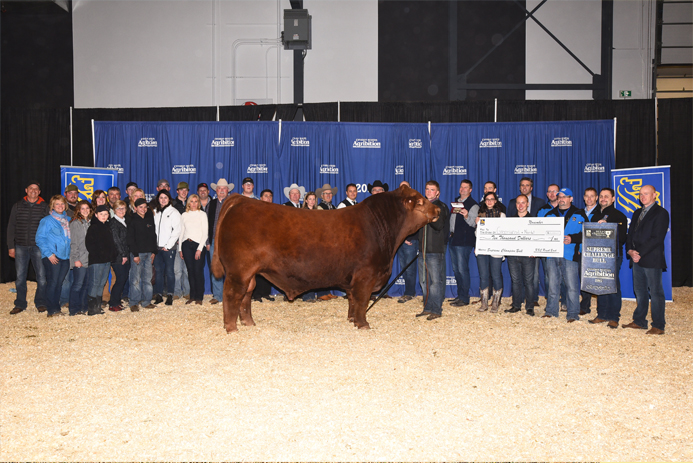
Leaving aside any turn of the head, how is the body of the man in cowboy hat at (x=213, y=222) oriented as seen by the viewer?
toward the camera

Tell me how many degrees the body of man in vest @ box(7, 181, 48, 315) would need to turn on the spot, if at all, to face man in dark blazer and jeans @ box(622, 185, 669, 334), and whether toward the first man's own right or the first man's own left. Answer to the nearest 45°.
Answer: approximately 45° to the first man's own left

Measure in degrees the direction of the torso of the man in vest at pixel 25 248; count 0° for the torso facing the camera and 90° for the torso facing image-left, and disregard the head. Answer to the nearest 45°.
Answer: approximately 0°

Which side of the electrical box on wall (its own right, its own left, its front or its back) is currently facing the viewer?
front

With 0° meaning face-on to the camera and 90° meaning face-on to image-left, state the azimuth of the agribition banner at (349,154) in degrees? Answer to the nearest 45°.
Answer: approximately 0°

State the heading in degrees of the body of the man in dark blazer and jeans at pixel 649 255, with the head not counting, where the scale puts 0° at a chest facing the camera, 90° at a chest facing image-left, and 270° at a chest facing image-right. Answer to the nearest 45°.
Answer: approximately 45°

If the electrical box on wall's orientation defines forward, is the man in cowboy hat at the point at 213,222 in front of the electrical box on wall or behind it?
in front

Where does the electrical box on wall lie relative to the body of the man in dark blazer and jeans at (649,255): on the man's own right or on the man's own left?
on the man's own right
